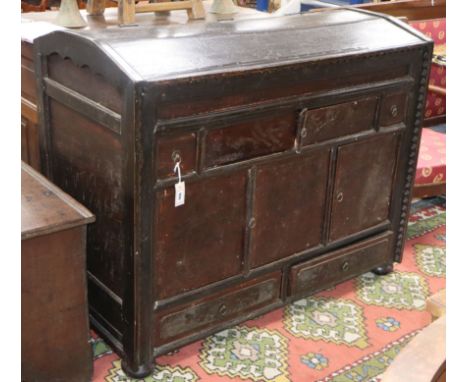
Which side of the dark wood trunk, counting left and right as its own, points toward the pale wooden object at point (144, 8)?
back

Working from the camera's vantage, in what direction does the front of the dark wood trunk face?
facing the viewer and to the right of the viewer

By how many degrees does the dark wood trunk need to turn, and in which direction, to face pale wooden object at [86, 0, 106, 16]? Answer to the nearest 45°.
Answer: approximately 180°

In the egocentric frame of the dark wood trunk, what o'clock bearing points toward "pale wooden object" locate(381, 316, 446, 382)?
The pale wooden object is roughly at 1 o'clock from the dark wood trunk.
